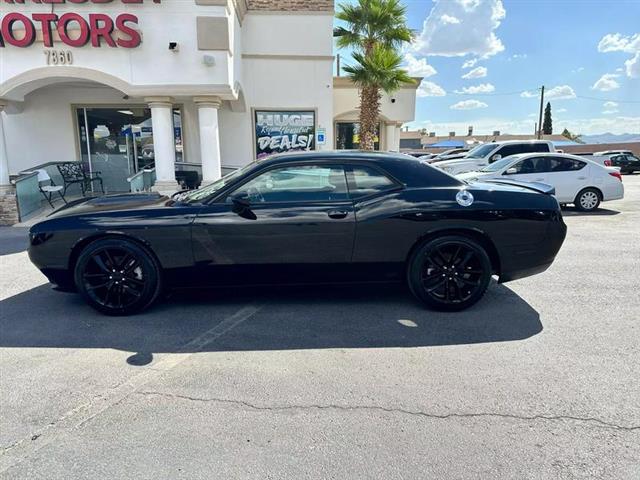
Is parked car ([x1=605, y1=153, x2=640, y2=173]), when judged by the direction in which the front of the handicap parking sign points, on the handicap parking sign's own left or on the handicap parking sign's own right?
on the handicap parking sign's own left

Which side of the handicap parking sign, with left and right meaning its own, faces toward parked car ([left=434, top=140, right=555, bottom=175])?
left

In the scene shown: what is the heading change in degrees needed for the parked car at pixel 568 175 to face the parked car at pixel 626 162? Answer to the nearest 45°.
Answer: approximately 90° to its right

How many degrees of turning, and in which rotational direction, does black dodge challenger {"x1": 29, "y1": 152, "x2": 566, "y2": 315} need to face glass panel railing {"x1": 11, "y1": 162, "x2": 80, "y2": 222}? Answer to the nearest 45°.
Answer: approximately 45° to its right

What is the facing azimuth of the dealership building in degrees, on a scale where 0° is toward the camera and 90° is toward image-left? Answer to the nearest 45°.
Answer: approximately 0°

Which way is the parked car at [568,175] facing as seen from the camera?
to the viewer's left

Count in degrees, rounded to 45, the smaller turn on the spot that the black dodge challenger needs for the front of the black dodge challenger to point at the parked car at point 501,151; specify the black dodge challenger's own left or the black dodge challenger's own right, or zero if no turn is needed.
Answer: approximately 135° to the black dodge challenger's own right

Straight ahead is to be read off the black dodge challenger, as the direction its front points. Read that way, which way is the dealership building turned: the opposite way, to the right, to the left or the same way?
to the left

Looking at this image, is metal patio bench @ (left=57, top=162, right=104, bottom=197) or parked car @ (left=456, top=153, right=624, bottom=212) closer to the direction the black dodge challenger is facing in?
the metal patio bench

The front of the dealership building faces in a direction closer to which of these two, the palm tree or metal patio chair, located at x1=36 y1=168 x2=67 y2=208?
the metal patio chair

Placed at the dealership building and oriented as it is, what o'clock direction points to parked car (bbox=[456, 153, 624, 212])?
The parked car is roughly at 10 o'clock from the dealership building.

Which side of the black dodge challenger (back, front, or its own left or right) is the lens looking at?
left

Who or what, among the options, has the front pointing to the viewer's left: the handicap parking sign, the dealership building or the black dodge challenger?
the black dodge challenger
